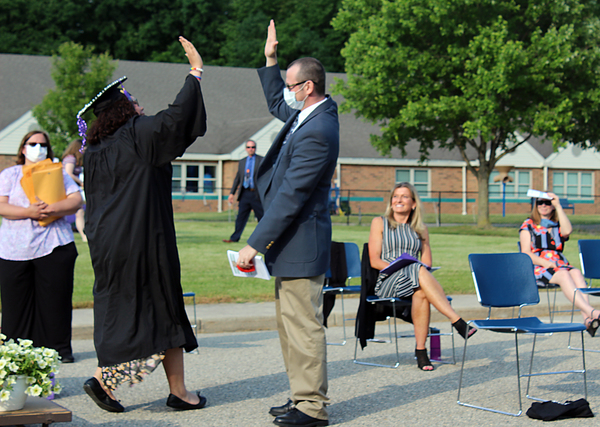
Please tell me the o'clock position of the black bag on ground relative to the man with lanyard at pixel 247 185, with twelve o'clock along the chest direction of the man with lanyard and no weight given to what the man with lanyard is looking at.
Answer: The black bag on ground is roughly at 10 o'clock from the man with lanyard.

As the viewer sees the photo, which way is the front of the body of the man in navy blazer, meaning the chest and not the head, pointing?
to the viewer's left

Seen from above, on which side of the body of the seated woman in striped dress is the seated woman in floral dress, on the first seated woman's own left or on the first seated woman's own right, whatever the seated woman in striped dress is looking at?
on the first seated woman's own left

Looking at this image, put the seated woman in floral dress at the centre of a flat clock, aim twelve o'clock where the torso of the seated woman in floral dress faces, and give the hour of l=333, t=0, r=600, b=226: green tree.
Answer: The green tree is roughly at 7 o'clock from the seated woman in floral dress.

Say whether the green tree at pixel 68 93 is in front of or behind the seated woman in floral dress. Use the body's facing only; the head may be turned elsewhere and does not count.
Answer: behind

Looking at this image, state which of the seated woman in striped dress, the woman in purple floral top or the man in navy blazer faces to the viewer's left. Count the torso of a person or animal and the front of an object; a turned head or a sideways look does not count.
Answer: the man in navy blazer

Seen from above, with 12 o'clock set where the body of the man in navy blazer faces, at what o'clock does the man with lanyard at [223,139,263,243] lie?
The man with lanyard is roughly at 3 o'clock from the man in navy blazer.

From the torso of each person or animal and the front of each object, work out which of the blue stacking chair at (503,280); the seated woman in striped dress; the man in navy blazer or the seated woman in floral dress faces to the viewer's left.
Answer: the man in navy blazer

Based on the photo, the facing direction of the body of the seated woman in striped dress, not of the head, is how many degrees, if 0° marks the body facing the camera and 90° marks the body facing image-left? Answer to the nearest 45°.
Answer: approximately 315°

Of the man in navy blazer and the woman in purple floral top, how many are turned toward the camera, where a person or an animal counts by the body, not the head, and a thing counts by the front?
1

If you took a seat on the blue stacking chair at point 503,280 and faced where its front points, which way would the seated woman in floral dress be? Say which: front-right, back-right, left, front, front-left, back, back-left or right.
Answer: back-left

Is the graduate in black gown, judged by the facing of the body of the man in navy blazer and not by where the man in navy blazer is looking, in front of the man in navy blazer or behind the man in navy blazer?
in front
